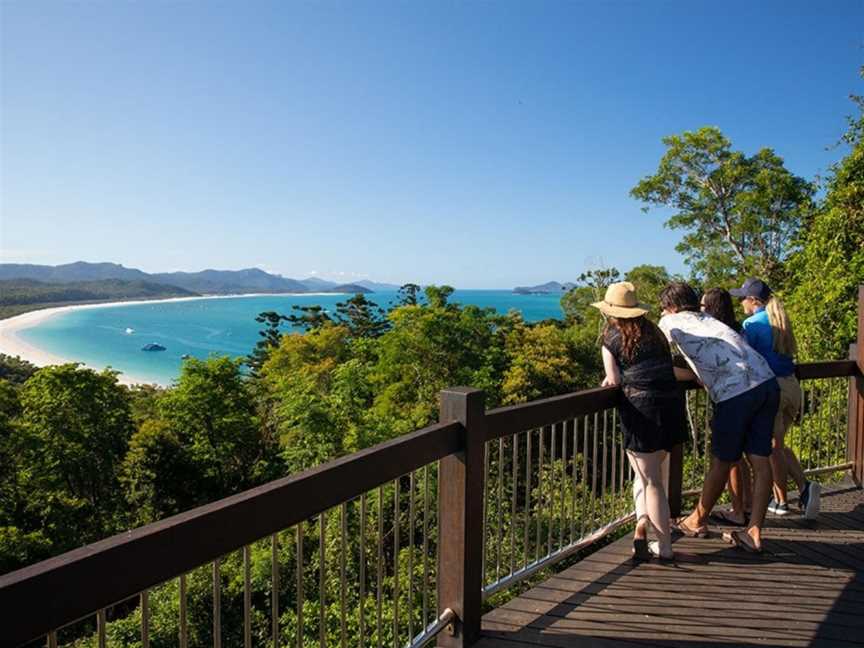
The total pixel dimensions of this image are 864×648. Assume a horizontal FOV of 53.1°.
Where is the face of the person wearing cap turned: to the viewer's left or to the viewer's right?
to the viewer's left

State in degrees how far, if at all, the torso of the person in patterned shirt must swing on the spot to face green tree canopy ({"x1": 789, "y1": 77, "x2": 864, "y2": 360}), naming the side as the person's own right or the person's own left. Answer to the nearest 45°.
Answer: approximately 45° to the person's own right

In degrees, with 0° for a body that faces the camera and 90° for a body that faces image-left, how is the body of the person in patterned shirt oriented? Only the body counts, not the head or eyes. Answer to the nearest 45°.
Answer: approximately 135°

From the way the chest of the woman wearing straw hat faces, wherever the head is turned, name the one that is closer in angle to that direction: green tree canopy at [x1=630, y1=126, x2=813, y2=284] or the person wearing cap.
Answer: the green tree canopy

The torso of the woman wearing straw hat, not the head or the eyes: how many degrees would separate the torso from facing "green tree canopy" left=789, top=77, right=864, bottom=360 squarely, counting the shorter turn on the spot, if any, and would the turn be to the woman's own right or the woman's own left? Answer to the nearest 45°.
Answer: approximately 45° to the woman's own right

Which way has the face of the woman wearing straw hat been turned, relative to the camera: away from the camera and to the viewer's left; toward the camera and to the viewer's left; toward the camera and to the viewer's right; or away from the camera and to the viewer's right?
away from the camera and to the viewer's left

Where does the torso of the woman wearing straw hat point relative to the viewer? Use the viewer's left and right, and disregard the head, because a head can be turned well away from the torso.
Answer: facing away from the viewer and to the left of the viewer

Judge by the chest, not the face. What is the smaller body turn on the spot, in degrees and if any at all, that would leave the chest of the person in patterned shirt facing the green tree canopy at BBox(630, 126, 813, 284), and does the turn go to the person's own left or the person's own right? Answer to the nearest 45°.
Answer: approximately 45° to the person's own right

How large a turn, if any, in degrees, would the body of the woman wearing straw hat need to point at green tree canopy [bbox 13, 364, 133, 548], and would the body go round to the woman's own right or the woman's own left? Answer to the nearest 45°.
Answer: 0° — they already face it
